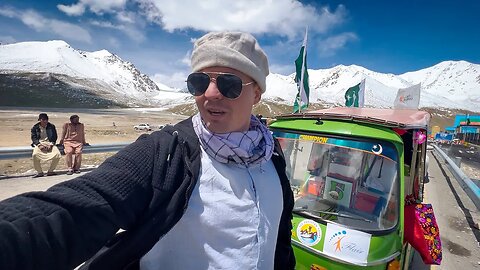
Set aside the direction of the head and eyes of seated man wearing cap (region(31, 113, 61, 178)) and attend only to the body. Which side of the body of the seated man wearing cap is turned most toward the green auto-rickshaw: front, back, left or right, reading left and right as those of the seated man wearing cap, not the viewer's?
front

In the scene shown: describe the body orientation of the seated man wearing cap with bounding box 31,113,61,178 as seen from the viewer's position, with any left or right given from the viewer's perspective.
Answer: facing the viewer

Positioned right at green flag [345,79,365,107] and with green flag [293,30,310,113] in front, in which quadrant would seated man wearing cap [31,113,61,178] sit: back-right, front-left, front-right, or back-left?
front-right

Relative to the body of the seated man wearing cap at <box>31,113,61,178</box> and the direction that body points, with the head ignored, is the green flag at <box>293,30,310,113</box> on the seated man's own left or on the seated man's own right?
on the seated man's own left

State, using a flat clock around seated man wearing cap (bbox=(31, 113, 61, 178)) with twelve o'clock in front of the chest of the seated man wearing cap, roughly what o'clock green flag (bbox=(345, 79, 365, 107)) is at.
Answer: The green flag is roughly at 10 o'clock from the seated man wearing cap.
